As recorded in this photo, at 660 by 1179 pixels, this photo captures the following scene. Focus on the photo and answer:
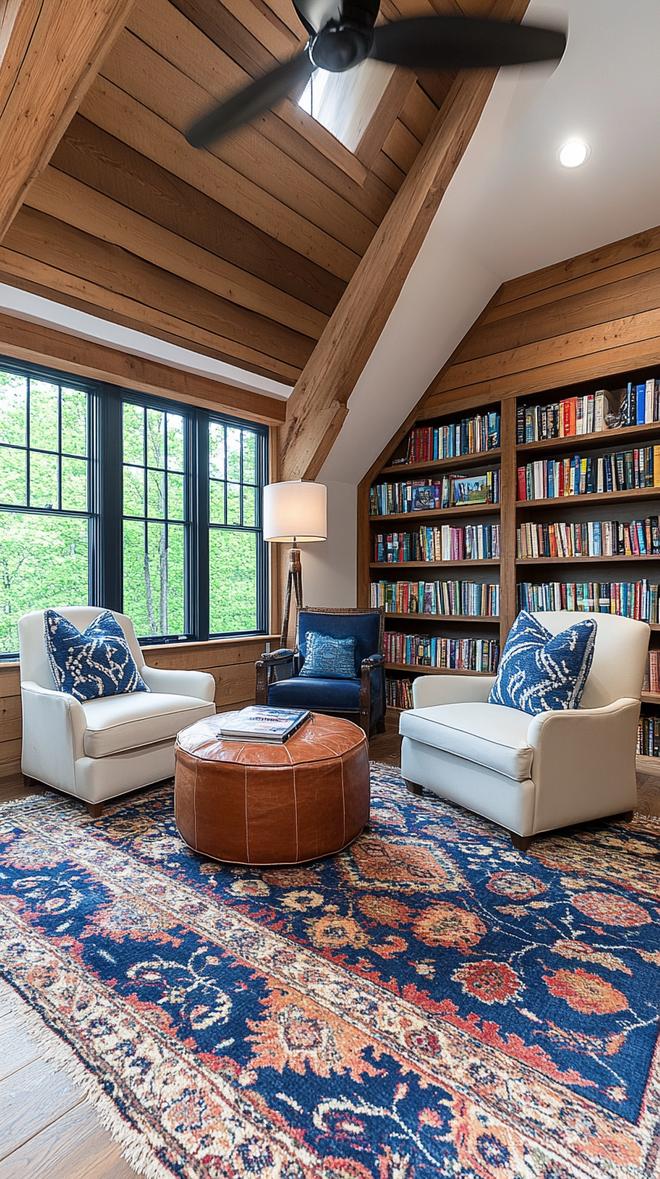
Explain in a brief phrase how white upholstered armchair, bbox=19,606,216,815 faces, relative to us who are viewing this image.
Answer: facing the viewer and to the right of the viewer

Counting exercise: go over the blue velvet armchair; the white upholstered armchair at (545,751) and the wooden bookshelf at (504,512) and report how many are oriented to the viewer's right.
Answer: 0

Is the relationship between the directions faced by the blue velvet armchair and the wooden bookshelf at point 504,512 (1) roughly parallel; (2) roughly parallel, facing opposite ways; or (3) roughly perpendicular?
roughly parallel

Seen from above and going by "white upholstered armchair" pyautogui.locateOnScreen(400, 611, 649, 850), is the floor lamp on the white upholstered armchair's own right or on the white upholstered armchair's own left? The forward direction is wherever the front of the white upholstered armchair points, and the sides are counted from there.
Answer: on the white upholstered armchair's own right

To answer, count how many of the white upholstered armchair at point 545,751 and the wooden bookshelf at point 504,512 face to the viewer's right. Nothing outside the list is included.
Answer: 0

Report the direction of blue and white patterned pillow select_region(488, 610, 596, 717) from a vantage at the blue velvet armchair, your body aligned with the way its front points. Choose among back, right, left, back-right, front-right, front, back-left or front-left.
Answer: left

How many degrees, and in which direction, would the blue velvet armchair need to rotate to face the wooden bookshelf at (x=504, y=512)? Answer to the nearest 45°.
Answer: approximately 135° to its left

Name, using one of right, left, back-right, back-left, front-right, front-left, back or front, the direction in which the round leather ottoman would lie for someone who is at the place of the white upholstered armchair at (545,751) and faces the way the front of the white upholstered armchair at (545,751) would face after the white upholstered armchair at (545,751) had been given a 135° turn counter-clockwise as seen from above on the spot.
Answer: back-right

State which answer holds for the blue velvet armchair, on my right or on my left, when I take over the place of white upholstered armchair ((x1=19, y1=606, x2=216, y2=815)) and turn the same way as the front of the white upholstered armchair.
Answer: on my left

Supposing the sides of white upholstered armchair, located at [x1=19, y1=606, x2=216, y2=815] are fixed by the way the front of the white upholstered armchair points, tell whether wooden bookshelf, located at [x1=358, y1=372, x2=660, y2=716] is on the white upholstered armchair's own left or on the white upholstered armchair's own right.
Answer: on the white upholstered armchair's own left

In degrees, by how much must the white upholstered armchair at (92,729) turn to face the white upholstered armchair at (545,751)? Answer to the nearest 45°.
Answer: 0° — it already faces it

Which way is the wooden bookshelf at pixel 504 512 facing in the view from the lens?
facing the viewer and to the left of the viewer

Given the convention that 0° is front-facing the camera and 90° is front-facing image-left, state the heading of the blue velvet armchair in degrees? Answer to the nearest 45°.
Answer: approximately 45°

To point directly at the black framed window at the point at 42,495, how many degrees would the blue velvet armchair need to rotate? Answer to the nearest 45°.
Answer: approximately 45° to its right

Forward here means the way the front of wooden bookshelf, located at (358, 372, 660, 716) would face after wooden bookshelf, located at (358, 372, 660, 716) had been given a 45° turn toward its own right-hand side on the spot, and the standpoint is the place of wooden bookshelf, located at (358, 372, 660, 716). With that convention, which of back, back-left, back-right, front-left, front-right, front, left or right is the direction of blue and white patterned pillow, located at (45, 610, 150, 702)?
front-left
